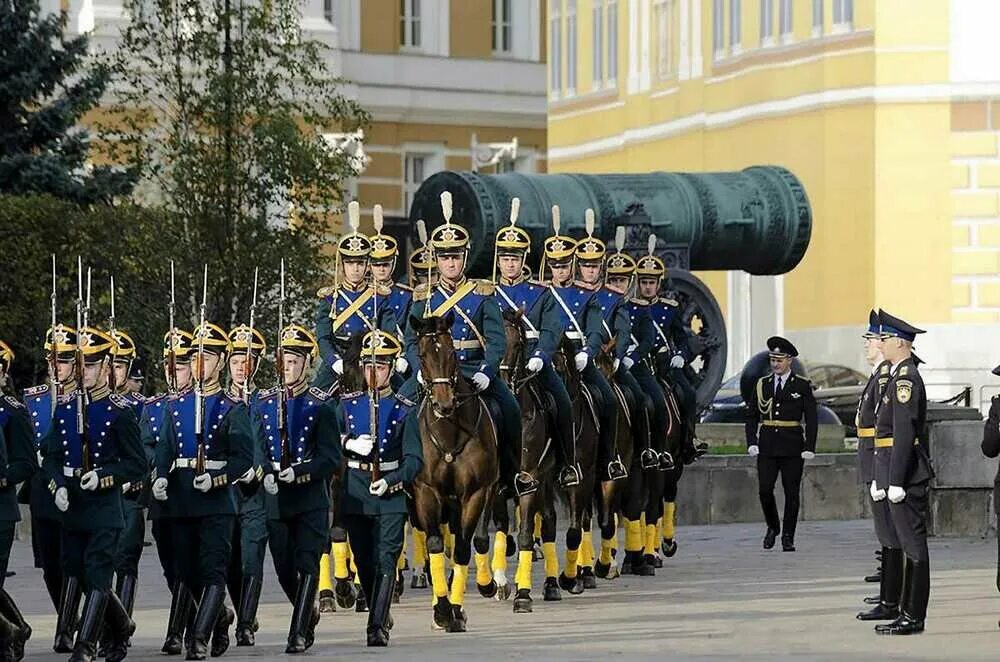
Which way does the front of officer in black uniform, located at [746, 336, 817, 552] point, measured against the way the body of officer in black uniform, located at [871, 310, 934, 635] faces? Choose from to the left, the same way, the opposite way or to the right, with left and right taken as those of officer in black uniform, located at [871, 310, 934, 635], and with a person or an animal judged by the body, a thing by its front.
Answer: to the left

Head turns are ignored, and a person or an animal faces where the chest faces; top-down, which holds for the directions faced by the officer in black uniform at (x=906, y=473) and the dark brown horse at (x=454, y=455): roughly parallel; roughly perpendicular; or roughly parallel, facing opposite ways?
roughly perpendicular

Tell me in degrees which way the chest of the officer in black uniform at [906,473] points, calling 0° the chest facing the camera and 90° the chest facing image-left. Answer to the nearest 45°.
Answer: approximately 90°

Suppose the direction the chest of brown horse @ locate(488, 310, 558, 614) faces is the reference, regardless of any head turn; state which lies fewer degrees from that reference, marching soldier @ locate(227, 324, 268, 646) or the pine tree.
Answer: the marching soldier
